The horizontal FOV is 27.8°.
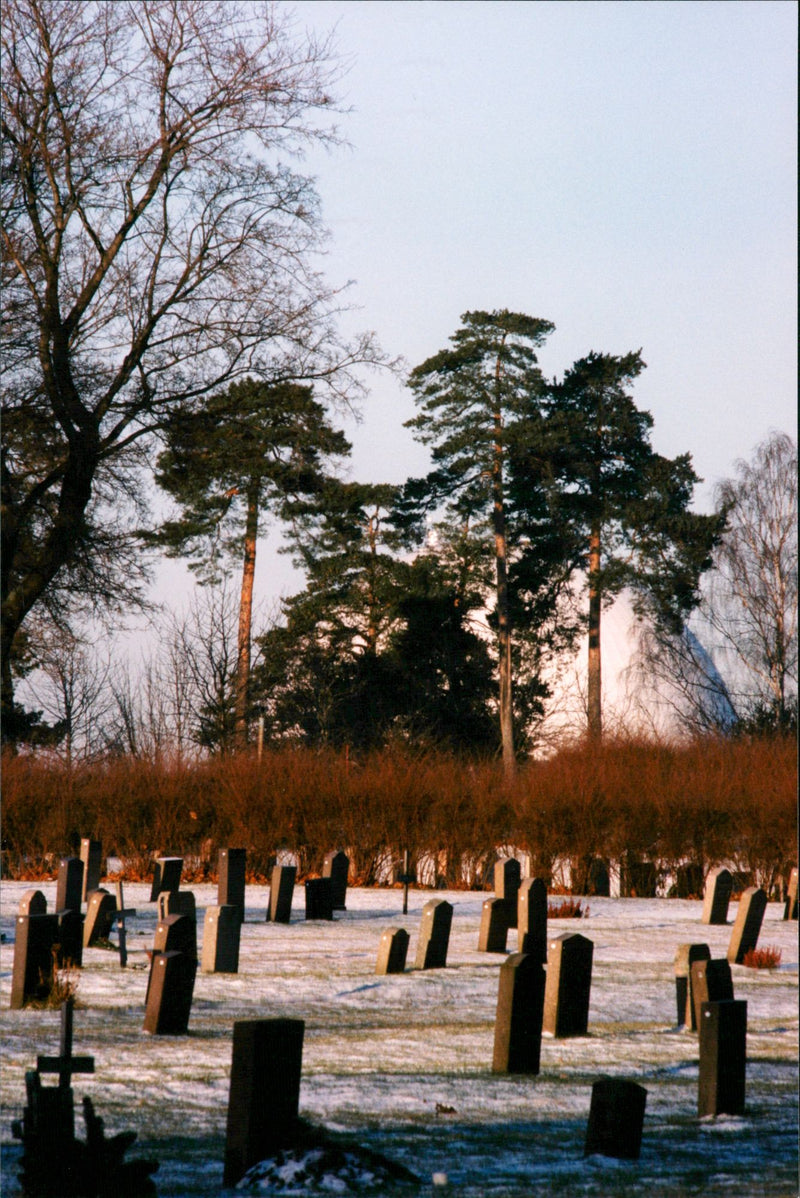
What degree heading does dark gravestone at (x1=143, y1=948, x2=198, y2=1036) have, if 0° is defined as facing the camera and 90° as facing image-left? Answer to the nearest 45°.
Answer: approximately 315°

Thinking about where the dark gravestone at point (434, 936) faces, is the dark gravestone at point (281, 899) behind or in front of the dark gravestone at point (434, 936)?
behind

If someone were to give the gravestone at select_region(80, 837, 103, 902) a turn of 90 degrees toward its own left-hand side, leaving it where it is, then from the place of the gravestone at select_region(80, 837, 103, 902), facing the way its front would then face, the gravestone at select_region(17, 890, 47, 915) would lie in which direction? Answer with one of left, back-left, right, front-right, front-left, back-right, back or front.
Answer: back-right

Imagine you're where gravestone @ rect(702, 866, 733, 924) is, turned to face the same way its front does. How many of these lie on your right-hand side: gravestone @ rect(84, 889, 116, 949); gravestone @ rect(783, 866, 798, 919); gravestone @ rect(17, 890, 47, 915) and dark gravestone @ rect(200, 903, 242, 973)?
3

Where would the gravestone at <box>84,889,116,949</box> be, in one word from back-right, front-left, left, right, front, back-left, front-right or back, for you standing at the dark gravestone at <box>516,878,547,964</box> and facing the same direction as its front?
back-right

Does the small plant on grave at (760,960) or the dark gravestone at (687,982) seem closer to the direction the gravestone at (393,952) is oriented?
the dark gravestone
